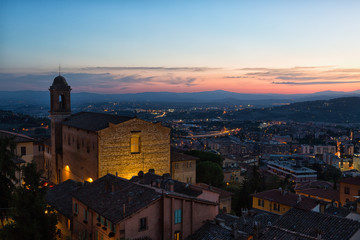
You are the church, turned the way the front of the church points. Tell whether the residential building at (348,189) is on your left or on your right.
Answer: on your left

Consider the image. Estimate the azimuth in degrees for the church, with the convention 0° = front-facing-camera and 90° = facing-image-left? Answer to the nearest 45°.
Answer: approximately 315°

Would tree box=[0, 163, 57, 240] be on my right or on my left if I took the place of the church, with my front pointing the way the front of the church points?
on my right

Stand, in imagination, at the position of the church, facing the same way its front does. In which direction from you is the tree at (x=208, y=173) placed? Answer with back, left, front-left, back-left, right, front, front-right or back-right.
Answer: left

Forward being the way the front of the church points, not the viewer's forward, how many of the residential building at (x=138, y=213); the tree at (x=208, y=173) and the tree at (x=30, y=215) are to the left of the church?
1

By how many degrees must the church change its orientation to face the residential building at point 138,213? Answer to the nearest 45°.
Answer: approximately 45° to its right

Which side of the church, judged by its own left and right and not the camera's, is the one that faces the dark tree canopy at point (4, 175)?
right

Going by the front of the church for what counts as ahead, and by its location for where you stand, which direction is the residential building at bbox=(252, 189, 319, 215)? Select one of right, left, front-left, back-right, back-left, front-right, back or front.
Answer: front-left

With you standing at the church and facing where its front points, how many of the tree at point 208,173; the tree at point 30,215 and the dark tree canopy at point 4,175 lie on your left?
1

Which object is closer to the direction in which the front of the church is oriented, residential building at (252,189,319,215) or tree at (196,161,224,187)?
the residential building
